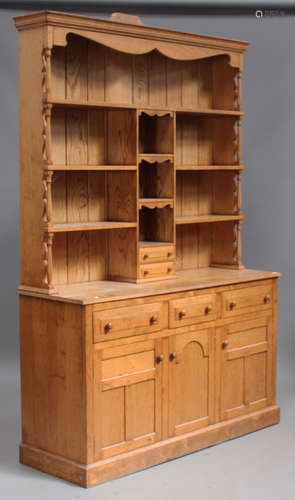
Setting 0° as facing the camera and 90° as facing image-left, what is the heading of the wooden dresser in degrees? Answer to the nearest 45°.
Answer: approximately 315°
